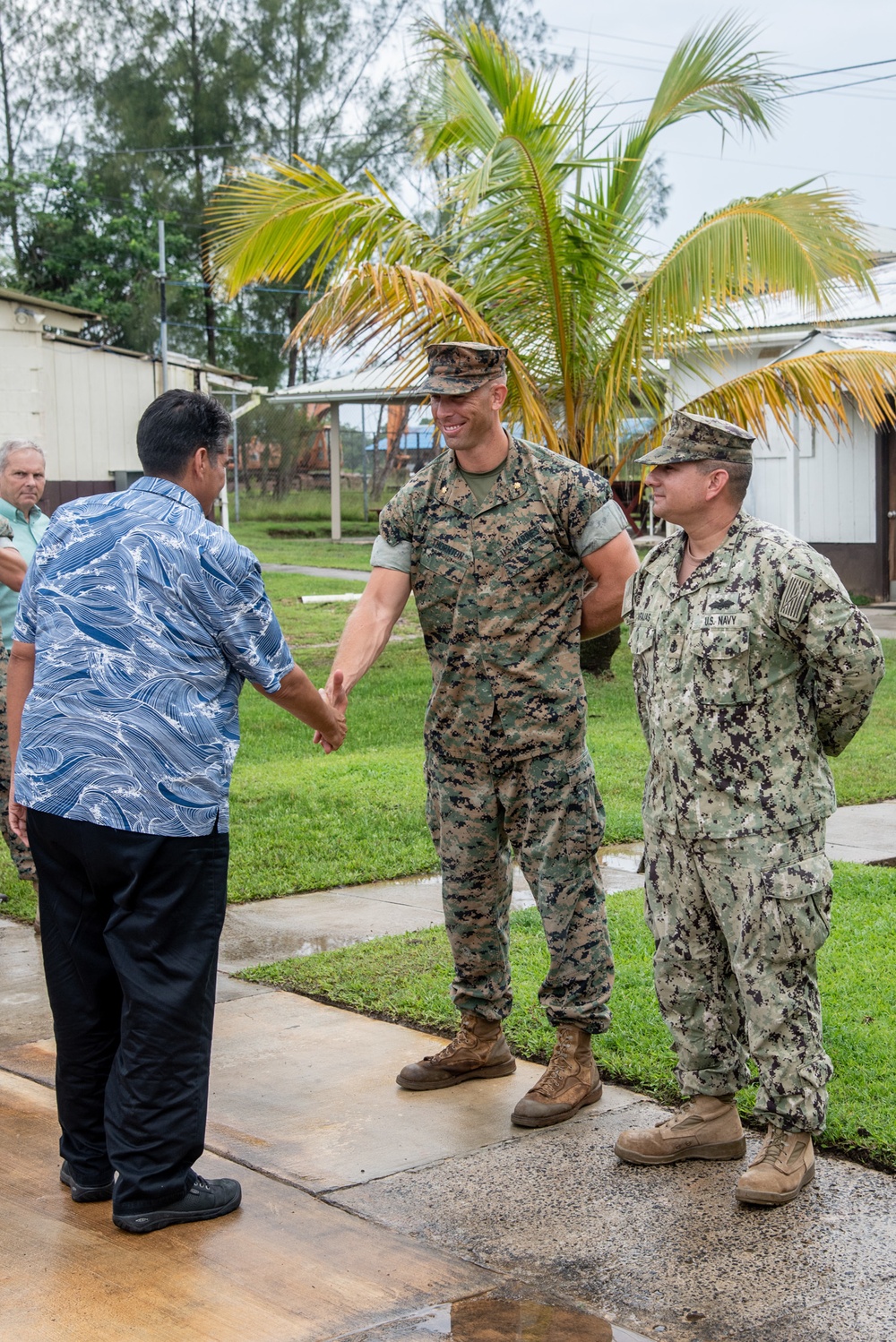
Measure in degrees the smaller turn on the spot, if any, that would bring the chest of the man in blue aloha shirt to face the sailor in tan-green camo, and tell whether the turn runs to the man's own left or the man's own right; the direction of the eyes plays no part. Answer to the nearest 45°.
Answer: approximately 45° to the man's own right

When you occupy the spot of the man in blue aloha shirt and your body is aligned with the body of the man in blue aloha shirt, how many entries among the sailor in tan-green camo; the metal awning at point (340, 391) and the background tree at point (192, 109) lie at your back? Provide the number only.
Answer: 0

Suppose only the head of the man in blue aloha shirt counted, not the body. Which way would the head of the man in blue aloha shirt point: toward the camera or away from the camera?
away from the camera

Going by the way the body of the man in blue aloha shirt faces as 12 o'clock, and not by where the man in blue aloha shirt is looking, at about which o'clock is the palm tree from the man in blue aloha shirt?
The palm tree is roughly at 11 o'clock from the man in blue aloha shirt.

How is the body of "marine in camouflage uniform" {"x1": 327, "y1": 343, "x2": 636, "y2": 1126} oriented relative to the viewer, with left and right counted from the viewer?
facing the viewer and to the left of the viewer

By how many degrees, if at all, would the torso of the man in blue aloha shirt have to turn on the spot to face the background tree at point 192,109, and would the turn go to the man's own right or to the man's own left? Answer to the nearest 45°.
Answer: approximately 45° to the man's own left

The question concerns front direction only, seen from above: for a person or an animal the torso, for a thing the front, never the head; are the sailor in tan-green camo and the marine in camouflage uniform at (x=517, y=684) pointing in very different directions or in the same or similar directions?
same or similar directions

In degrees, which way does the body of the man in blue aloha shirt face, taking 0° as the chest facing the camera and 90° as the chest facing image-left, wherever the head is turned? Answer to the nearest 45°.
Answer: approximately 225°

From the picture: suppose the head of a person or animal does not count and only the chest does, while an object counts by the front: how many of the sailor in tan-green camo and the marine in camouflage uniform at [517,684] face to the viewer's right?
0

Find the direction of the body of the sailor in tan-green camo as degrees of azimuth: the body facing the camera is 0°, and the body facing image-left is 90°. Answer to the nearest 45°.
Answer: approximately 45°

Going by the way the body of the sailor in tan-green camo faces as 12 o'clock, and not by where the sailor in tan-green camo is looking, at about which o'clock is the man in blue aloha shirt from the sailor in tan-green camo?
The man in blue aloha shirt is roughly at 1 o'clock from the sailor in tan-green camo.

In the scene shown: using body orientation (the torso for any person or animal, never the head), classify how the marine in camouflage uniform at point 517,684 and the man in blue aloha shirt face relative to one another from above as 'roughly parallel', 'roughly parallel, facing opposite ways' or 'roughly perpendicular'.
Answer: roughly parallel, facing opposite ways

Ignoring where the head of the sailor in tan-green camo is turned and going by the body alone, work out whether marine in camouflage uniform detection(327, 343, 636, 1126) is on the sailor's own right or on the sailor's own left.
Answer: on the sailor's own right

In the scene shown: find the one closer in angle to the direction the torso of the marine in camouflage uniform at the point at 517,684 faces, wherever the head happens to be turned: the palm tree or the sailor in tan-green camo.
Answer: the sailor in tan-green camo

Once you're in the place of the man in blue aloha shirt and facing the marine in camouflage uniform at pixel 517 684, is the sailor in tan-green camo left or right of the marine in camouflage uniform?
right

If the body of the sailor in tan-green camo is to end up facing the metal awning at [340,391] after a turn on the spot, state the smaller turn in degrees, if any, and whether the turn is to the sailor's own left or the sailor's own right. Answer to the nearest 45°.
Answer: approximately 135° to the sailor's own right

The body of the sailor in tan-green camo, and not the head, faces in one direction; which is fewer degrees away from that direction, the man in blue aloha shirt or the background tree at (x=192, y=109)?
the man in blue aloha shirt

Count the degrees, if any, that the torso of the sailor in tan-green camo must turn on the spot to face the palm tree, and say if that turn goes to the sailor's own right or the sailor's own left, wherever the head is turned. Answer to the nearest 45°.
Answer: approximately 135° to the sailor's own right

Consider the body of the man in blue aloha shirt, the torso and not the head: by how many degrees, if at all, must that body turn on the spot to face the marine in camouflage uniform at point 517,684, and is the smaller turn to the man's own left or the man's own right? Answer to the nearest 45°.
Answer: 0° — they already face them

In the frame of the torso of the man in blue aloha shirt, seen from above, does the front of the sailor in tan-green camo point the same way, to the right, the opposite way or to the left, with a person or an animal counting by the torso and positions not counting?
the opposite way
